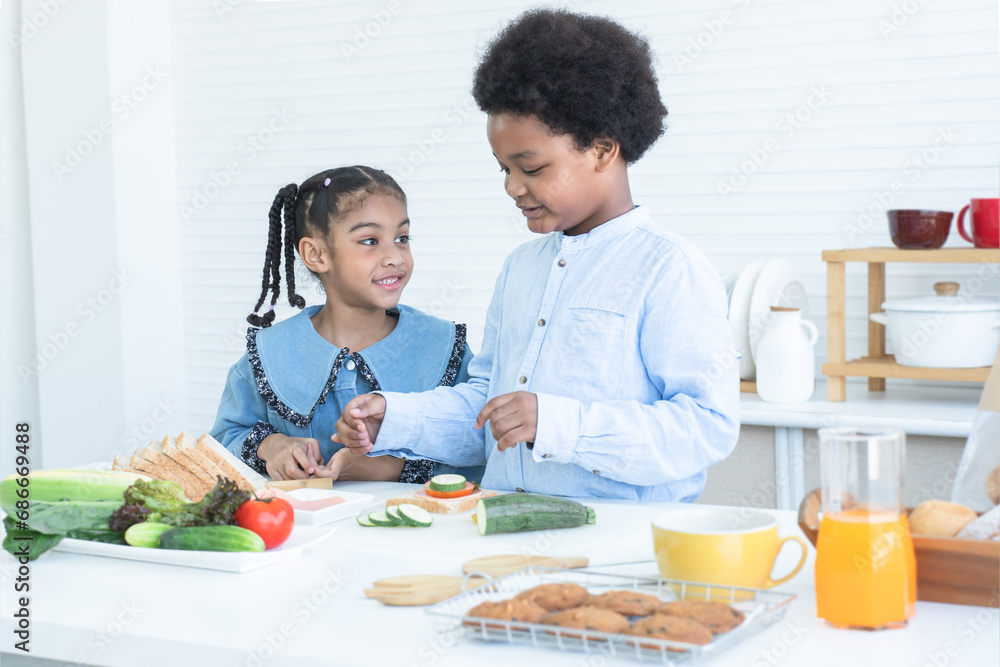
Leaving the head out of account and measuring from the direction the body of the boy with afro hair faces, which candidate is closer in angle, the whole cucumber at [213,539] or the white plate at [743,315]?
the whole cucumber

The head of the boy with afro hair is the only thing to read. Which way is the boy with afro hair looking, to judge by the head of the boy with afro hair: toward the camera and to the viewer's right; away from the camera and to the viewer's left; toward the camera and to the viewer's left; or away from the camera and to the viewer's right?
toward the camera and to the viewer's left

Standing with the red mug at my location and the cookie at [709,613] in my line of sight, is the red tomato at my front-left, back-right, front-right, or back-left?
front-right

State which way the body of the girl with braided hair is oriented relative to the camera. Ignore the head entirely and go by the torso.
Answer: toward the camera

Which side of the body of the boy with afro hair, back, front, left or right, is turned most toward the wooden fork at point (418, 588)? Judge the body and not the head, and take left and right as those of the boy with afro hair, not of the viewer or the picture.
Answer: front

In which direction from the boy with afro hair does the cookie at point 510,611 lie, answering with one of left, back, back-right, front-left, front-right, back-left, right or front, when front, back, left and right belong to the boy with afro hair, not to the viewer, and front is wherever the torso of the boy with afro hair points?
front-left

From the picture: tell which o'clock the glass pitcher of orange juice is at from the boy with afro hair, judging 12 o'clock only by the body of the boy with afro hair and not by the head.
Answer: The glass pitcher of orange juice is roughly at 10 o'clock from the boy with afro hair.

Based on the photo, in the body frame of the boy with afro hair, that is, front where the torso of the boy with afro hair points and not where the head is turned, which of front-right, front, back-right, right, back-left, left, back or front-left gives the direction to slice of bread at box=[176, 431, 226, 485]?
front-right

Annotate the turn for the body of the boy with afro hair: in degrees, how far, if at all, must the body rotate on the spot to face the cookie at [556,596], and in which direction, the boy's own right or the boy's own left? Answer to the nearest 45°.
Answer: approximately 45° to the boy's own left

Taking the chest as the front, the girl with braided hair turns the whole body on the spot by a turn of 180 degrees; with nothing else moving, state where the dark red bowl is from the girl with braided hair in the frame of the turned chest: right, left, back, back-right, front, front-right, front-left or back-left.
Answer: right

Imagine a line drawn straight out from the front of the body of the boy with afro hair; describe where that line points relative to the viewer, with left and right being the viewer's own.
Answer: facing the viewer and to the left of the viewer

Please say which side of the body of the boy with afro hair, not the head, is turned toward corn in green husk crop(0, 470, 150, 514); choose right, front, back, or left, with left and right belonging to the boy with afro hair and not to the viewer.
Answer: front

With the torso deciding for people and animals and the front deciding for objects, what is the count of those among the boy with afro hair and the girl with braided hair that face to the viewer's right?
0

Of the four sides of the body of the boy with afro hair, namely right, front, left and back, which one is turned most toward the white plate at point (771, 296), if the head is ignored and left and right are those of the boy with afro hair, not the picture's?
back

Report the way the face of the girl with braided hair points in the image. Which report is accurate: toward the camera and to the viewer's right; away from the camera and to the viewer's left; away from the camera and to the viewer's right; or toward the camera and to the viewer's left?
toward the camera and to the viewer's right

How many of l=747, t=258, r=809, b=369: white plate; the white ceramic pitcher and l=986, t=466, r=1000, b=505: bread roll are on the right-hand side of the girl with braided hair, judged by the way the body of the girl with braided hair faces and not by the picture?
0

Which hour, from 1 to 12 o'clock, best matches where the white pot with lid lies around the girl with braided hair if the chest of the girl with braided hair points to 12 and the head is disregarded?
The white pot with lid is roughly at 9 o'clock from the girl with braided hair.

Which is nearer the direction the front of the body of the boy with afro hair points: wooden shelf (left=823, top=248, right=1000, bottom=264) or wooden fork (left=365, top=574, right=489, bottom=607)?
the wooden fork

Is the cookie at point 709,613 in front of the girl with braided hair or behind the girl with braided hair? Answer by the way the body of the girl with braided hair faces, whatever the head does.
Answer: in front
